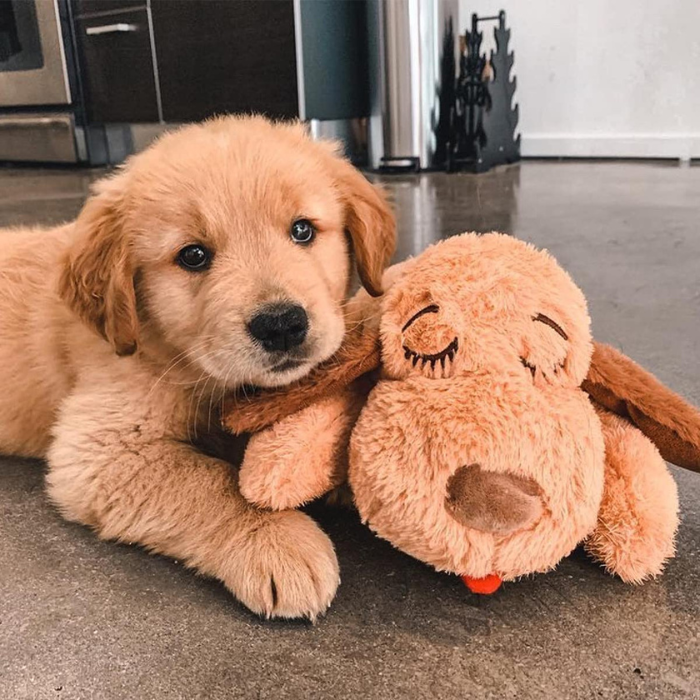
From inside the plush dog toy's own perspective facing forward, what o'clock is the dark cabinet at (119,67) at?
The dark cabinet is roughly at 5 o'clock from the plush dog toy.

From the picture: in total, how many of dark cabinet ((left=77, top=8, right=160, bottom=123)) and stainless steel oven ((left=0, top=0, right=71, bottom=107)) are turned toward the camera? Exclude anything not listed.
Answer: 2

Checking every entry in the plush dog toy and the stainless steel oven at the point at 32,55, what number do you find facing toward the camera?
2

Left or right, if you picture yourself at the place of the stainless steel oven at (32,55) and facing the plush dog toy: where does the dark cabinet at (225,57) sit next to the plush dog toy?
left

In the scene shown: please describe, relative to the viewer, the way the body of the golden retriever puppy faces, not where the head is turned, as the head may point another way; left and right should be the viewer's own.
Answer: facing the viewer and to the right of the viewer

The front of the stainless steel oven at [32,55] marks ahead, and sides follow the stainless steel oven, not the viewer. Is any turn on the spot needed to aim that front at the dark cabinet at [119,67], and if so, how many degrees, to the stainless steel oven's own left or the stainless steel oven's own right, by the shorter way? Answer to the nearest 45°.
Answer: approximately 45° to the stainless steel oven's own left

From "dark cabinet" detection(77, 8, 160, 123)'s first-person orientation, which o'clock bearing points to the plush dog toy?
The plush dog toy is roughly at 12 o'clock from the dark cabinet.

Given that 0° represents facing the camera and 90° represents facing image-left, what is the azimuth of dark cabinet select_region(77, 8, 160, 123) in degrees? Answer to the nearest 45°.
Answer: approximately 0°

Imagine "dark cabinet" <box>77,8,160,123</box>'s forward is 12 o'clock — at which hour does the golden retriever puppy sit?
The golden retriever puppy is roughly at 12 o'clock from the dark cabinet.
